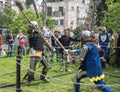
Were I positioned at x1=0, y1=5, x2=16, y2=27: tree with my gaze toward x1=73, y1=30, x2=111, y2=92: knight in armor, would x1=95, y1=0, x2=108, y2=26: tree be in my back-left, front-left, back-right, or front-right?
front-left

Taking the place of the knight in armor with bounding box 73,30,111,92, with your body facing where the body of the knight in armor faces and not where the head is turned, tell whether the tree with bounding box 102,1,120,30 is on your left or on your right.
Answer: on your right

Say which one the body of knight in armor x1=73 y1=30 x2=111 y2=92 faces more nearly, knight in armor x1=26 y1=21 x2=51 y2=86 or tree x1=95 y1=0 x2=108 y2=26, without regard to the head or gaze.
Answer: the knight in armor

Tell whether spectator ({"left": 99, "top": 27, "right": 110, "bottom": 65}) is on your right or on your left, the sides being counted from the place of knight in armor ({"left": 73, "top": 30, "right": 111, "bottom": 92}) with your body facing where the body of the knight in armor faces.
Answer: on your right

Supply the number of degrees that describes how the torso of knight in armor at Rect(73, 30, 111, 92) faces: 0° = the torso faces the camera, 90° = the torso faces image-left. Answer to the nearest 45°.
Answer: approximately 135°

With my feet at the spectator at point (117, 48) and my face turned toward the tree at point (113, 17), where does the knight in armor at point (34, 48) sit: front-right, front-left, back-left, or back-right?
back-left

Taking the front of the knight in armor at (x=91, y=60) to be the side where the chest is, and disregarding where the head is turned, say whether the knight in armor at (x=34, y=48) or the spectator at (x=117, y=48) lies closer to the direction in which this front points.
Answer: the knight in armor

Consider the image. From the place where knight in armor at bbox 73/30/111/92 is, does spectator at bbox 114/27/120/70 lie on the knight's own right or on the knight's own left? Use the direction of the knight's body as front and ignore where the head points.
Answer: on the knight's own right

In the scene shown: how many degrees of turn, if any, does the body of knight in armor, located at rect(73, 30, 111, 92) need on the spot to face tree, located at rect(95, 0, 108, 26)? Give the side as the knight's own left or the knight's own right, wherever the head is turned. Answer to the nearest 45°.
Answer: approximately 45° to the knight's own right
